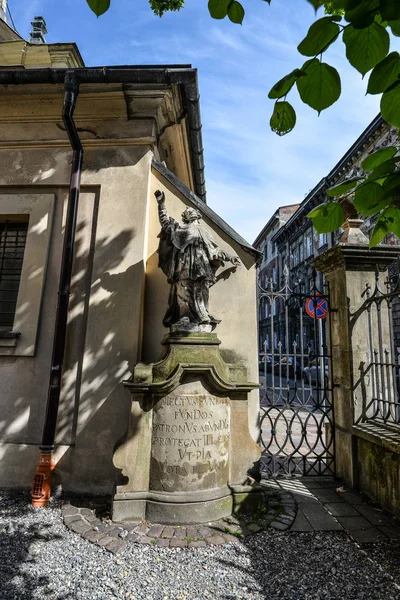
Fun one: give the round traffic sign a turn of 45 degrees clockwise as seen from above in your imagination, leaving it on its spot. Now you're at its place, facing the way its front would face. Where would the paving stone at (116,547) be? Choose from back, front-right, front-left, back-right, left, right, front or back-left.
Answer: front

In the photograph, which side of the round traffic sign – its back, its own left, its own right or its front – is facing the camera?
front

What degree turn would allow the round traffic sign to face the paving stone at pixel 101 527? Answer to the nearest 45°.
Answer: approximately 45° to its right

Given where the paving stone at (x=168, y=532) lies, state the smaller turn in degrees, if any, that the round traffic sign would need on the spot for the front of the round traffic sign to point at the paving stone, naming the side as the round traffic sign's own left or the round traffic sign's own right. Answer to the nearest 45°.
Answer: approximately 45° to the round traffic sign's own right

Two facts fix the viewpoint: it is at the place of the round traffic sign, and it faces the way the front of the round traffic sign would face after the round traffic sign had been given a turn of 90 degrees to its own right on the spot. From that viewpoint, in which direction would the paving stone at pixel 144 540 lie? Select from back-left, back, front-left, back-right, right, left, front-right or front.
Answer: front-left

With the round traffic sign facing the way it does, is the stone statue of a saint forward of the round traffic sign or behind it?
forward

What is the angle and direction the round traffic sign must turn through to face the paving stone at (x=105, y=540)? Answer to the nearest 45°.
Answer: approximately 45° to its right

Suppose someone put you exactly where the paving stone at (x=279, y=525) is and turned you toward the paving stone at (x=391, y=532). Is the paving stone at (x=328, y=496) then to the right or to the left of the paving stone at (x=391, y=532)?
left

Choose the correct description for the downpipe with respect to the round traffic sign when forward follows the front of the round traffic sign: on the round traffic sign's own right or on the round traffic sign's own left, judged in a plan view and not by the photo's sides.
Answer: on the round traffic sign's own right

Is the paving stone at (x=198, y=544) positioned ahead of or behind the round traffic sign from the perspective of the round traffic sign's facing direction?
ahead

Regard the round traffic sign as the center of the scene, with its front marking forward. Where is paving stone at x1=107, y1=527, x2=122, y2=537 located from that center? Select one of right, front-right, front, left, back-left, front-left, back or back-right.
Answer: front-right

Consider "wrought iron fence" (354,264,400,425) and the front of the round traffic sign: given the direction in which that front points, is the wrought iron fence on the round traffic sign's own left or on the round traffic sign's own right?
on the round traffic sign's own left
